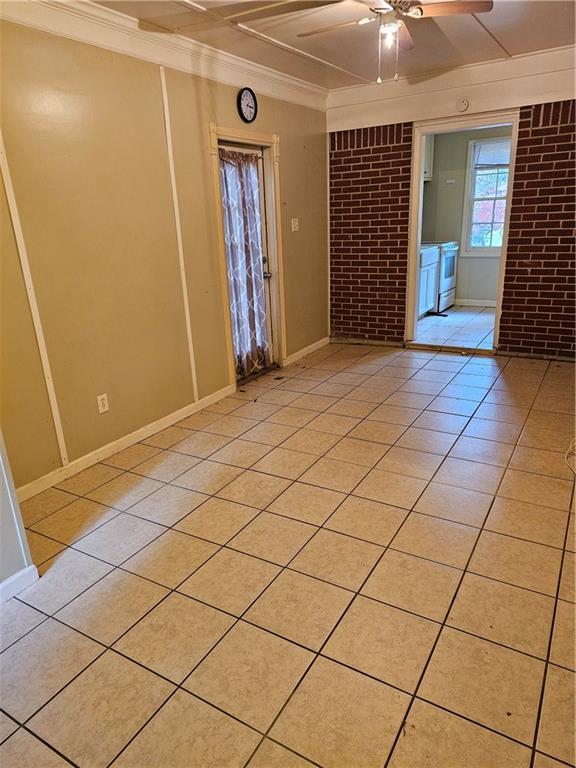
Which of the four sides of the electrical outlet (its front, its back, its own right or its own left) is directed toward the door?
left

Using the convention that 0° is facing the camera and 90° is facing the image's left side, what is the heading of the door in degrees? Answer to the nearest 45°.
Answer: approximately 315°

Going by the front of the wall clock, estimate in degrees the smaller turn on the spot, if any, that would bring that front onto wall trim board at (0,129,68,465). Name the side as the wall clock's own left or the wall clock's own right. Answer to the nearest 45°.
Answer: approximately 90° to the wall clock's own right

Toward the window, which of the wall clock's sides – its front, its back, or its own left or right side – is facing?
left

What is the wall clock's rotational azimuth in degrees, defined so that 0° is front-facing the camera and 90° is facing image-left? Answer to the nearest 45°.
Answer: approximately 315°

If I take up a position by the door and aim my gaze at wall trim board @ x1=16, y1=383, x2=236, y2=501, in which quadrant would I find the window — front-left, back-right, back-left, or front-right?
back-left

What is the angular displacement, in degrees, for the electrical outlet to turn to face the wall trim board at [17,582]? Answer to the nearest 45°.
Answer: approximately 45° to its right

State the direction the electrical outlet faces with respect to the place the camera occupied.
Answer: facing the viewer and to the right of the viewer

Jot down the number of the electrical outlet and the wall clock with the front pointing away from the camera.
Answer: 0
